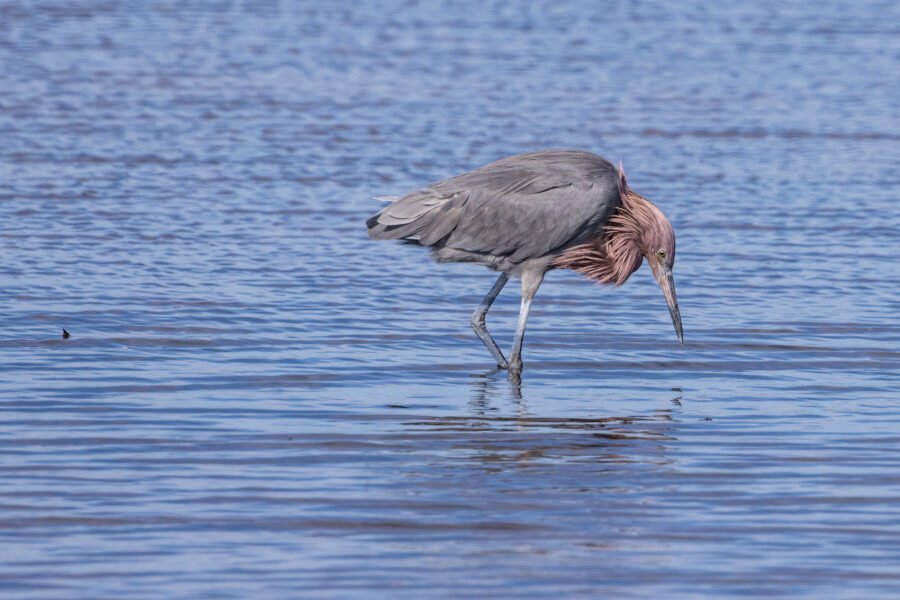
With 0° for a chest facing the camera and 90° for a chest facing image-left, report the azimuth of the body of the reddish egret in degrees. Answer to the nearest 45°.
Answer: approximately 270°
